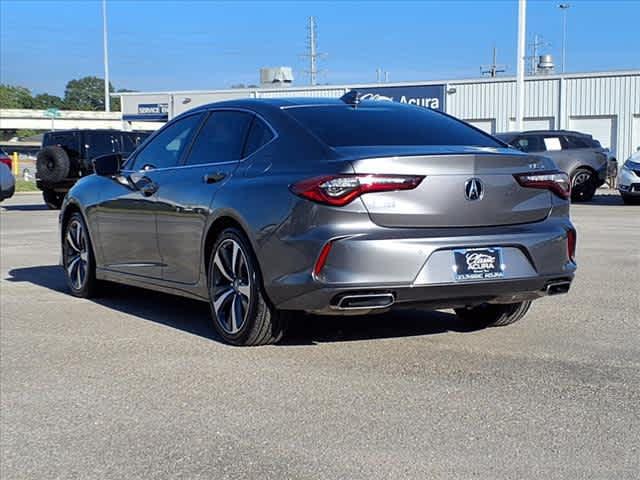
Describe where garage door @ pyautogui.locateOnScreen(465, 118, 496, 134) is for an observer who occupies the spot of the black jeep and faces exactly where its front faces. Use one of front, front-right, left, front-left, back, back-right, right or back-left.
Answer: front

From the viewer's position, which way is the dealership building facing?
facing the viewer and to the left of the viewer

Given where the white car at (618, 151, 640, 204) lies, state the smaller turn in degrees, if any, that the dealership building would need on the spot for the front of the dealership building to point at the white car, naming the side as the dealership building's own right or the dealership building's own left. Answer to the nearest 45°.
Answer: approximately 45° to the dealership building's own left

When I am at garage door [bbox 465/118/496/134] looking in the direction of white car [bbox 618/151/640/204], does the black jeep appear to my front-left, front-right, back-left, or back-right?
front-right

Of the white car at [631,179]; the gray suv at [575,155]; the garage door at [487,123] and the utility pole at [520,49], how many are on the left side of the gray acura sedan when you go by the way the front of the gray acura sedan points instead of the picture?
0

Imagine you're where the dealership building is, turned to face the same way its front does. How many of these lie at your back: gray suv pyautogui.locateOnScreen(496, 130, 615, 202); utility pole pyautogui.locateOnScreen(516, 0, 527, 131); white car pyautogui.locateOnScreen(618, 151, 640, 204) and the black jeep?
0

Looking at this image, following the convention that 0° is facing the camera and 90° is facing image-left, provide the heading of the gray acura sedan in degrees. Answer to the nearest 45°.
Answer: approximately 135°

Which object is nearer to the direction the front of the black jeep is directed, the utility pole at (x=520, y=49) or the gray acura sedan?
the utility pole

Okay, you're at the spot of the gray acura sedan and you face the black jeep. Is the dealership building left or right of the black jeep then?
right

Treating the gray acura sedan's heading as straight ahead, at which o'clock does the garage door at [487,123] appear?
The garage door is roughly at 2 o'clock from the gray acura sedan.

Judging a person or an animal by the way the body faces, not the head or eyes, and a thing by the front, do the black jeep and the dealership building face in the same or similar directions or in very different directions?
very different directions

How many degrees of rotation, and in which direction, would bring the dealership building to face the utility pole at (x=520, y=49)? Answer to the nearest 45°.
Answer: approximately 45° to its left
